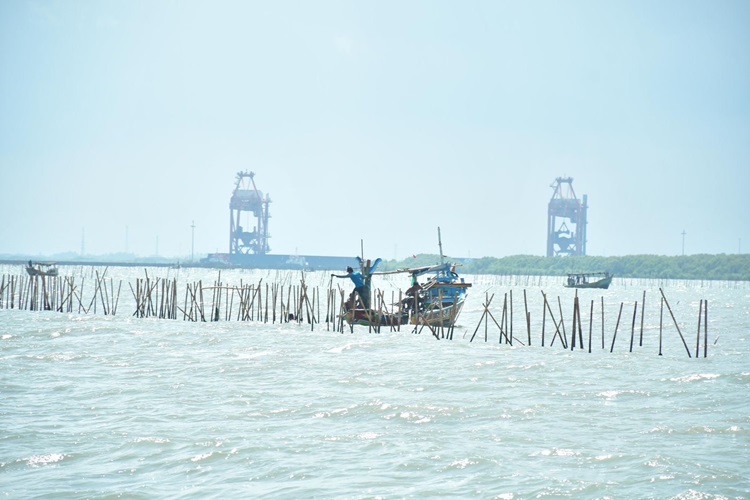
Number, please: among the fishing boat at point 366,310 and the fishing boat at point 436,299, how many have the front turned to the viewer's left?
1

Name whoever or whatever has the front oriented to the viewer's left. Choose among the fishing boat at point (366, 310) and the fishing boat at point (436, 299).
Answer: the fishing boat at point (366, 310)

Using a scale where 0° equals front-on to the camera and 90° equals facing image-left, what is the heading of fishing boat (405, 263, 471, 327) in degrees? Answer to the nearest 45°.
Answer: approximately 315°

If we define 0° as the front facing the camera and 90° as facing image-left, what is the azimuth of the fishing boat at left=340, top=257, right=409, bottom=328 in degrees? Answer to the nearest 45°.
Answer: approximately 90°

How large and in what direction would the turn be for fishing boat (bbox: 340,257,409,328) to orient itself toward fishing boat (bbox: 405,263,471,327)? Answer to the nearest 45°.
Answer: approximately 135° to its right
